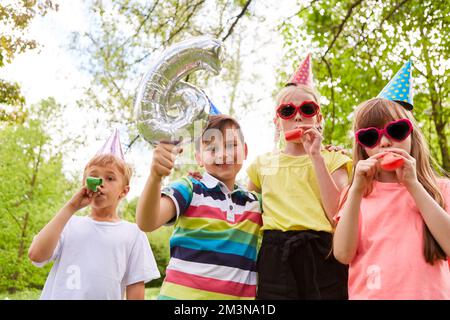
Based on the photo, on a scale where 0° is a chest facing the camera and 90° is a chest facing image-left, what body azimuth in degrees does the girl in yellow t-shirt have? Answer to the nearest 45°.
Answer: approximately 0°

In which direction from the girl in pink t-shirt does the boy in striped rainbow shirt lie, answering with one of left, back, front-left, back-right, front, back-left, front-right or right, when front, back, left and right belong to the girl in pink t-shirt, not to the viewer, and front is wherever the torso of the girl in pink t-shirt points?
right

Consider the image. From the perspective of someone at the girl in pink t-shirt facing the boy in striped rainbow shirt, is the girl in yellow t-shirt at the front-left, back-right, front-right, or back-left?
front-right

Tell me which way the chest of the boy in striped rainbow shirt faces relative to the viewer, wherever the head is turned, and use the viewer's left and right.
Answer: facing the viewer

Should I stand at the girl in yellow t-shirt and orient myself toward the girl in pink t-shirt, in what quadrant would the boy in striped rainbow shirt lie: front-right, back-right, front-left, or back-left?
back-right

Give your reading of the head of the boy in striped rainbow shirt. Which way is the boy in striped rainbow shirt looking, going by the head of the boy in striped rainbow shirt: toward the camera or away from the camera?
toward the camera

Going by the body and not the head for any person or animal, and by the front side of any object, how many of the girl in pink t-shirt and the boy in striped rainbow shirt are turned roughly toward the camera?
2

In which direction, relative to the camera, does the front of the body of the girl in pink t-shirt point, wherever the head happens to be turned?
toward the camera

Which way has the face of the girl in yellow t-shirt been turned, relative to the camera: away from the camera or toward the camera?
toward the camera

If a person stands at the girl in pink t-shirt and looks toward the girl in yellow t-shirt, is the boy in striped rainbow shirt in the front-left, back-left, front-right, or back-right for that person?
front-left

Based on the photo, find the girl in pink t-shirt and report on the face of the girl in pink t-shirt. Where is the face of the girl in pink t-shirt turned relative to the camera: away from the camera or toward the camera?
toward the camera
